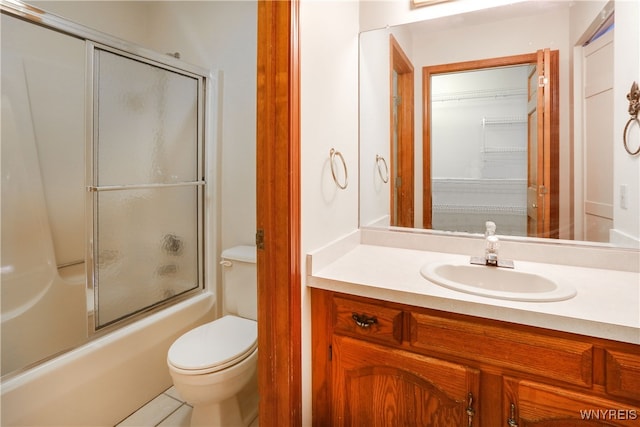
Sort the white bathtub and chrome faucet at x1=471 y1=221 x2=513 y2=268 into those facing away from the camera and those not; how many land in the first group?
0

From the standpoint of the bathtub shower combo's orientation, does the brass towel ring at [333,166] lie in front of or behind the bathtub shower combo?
in front

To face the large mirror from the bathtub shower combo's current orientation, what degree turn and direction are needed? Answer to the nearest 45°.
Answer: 0° — it already faces it

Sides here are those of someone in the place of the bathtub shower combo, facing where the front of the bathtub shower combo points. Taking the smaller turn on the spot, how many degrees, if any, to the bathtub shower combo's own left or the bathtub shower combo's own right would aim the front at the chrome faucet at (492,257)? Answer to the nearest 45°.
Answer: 0° — it already faces it

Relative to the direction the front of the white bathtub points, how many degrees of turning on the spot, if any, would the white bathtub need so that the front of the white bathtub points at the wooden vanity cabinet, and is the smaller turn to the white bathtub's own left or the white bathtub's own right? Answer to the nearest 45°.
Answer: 0° — it already faces it

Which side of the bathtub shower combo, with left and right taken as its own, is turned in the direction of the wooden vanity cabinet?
front

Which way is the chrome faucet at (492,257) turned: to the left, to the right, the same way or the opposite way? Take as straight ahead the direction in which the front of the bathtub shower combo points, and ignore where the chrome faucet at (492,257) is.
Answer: to the right

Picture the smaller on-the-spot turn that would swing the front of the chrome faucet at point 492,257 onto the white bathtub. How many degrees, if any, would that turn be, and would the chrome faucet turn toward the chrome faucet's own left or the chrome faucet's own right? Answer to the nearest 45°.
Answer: approximately 90° to the chrome faucet's own right

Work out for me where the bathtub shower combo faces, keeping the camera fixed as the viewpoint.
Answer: facing the viewer and to the right of the viewer
